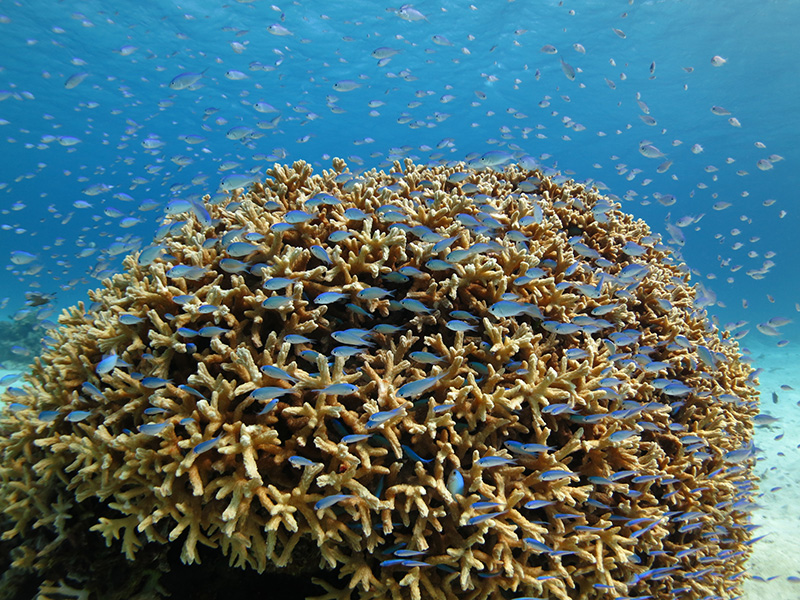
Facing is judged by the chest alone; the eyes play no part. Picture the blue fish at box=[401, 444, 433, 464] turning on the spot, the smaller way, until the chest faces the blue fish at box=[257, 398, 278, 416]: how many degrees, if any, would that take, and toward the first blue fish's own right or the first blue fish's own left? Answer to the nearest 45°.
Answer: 0° — it already faces it

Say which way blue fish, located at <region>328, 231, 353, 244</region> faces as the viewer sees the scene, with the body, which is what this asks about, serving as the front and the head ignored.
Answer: to the viewer's left

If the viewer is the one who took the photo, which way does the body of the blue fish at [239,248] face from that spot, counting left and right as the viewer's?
facing to the left of the viewer

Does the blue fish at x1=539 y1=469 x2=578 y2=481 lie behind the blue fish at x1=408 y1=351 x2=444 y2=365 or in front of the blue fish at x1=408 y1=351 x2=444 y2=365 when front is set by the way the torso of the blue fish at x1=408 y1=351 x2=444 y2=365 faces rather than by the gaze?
behind

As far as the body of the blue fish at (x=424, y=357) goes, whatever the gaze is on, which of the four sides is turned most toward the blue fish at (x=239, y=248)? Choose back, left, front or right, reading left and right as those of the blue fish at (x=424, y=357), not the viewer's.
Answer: front

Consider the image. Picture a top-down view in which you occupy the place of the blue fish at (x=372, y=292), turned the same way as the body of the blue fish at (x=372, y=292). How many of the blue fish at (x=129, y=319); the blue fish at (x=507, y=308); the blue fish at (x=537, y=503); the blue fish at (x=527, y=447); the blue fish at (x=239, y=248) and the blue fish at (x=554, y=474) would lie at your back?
4

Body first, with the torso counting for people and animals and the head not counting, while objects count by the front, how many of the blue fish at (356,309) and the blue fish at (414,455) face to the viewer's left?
2

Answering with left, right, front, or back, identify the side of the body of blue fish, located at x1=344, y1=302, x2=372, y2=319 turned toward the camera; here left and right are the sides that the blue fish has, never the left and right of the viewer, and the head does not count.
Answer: left

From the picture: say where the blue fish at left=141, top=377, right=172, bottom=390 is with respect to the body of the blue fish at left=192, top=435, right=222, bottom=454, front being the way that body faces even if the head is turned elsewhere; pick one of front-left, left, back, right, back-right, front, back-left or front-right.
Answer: front-right
